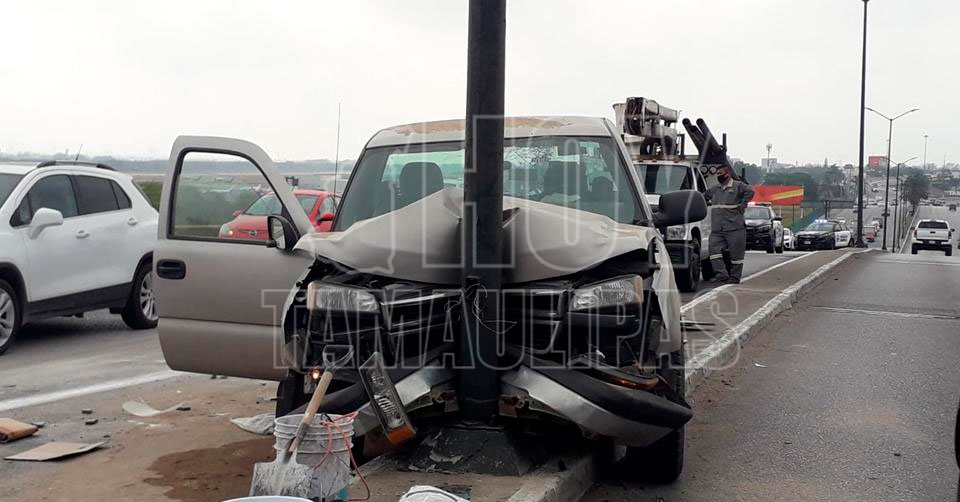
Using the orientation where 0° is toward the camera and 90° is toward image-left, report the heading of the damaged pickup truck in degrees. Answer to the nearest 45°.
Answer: approximately 0°

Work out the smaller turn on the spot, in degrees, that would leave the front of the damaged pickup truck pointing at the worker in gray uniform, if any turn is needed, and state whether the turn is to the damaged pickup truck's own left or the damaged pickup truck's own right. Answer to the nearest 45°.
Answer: approximately 135° to the damaged pickup truck's own left

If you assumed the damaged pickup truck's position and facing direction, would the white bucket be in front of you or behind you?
in front

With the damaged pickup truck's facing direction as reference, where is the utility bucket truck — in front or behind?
behind

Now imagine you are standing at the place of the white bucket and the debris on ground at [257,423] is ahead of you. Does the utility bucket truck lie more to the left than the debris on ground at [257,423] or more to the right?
right

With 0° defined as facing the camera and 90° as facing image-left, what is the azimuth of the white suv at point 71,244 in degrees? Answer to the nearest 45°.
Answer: approximately 45°

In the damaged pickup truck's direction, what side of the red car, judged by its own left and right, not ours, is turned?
left
